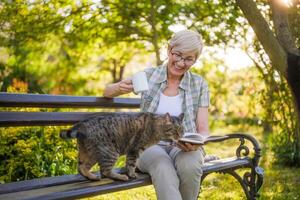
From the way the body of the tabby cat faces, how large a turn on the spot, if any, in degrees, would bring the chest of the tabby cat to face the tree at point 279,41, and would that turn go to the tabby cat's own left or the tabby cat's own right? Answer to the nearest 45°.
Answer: approximately 45° to the tabby cat's own left

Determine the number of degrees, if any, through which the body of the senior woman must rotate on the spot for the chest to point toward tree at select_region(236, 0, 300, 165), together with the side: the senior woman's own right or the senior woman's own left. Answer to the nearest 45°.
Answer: approximately 135° to the senior woman's own left

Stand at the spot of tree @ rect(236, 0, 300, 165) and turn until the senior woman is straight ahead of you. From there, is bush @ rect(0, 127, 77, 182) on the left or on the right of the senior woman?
right

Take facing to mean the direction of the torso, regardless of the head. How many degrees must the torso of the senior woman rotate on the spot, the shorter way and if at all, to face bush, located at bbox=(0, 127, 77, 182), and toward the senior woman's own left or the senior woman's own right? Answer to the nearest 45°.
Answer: approximately 135° to the senior woman's own right

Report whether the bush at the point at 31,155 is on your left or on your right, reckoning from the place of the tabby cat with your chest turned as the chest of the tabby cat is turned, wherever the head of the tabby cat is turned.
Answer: on your left

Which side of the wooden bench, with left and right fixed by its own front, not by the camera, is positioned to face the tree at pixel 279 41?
left

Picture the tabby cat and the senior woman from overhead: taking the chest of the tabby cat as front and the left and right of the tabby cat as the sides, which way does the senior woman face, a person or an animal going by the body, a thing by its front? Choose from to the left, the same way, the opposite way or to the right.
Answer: to the right

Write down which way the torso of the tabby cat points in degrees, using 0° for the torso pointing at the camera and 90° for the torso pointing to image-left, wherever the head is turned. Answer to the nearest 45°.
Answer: approximately 270°

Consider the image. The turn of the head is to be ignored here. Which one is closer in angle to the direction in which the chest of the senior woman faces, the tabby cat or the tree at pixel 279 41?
the tabby cat

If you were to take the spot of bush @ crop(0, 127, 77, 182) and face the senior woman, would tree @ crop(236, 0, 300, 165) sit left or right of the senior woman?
left

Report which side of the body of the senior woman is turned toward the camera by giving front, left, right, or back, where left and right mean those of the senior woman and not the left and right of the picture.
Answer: front

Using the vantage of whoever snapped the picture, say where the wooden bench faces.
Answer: facing the viewer and to the right of the viewer
